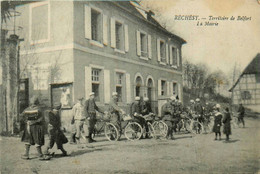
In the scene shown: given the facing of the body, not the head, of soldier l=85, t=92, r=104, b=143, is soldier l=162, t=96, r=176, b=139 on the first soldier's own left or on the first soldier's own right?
on the first soldier's own left

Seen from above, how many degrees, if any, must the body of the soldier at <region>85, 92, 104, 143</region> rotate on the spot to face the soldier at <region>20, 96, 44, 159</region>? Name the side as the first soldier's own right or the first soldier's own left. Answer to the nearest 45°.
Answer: approximately 90° to the first soldier's own right

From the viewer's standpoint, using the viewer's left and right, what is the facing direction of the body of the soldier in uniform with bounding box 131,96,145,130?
facing the viewer and to the right of the viewer

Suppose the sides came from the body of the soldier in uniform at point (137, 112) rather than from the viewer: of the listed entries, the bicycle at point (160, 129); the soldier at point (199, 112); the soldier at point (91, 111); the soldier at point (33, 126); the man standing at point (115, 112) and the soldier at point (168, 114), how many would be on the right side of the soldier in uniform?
3
